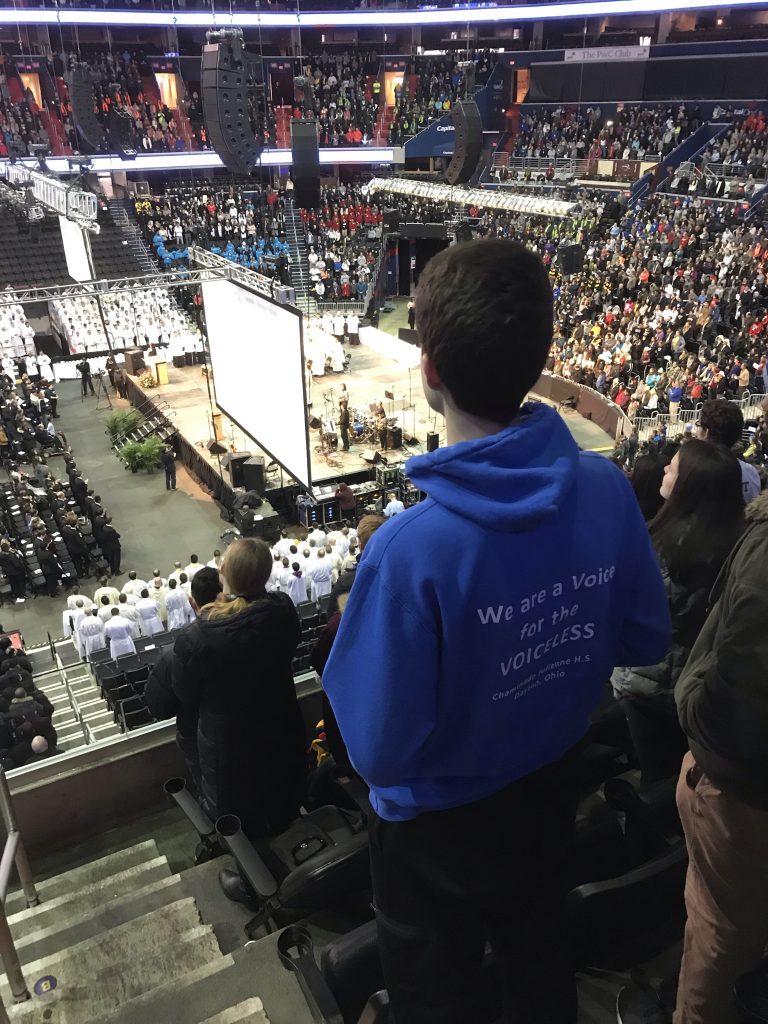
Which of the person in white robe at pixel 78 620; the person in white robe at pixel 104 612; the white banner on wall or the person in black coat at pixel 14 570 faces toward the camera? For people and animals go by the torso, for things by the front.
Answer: the white banner on wall

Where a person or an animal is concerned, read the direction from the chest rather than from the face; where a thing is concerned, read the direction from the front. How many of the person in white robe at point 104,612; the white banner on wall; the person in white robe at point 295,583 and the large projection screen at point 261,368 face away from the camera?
2

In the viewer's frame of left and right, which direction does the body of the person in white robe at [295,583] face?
facing away from the viewer

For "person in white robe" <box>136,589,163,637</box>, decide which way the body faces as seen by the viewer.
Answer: away from the camera

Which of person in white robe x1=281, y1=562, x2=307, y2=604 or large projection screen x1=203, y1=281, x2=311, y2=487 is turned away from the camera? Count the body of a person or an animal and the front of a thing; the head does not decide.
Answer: the person in white robe

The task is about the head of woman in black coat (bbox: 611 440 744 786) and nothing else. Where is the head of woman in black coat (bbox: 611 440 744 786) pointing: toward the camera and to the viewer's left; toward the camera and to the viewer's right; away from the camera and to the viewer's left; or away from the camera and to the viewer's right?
away from the camera and to the viewer's left

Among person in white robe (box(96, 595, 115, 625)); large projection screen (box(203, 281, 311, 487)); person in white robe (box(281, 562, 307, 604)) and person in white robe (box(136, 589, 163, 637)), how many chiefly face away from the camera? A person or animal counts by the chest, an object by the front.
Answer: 3

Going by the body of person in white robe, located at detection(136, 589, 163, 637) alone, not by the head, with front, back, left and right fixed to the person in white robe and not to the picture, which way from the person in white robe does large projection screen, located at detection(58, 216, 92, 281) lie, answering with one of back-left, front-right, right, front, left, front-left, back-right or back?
front

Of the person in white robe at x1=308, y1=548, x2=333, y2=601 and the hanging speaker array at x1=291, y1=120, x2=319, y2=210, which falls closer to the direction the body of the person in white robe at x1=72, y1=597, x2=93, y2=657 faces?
the hanging speaker array

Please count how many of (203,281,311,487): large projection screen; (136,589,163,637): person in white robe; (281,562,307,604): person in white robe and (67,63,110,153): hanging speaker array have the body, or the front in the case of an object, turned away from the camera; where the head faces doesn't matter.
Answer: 2

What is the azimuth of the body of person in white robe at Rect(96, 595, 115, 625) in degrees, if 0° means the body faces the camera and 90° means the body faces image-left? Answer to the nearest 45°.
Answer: approximately 180°

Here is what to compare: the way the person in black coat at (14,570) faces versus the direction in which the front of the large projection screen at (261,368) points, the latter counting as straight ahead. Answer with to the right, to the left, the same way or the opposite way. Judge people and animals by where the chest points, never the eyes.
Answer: the opposite way

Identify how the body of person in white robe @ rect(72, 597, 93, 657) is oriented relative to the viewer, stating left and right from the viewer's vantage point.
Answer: facing away from the viewer and to the right of the viewer

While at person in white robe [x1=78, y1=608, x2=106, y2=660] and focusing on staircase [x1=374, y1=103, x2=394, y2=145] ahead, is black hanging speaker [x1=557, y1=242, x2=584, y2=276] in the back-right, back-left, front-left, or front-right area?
front-right

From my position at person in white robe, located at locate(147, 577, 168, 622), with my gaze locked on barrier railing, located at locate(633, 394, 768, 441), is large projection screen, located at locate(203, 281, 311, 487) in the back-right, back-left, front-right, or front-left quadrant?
front-left
